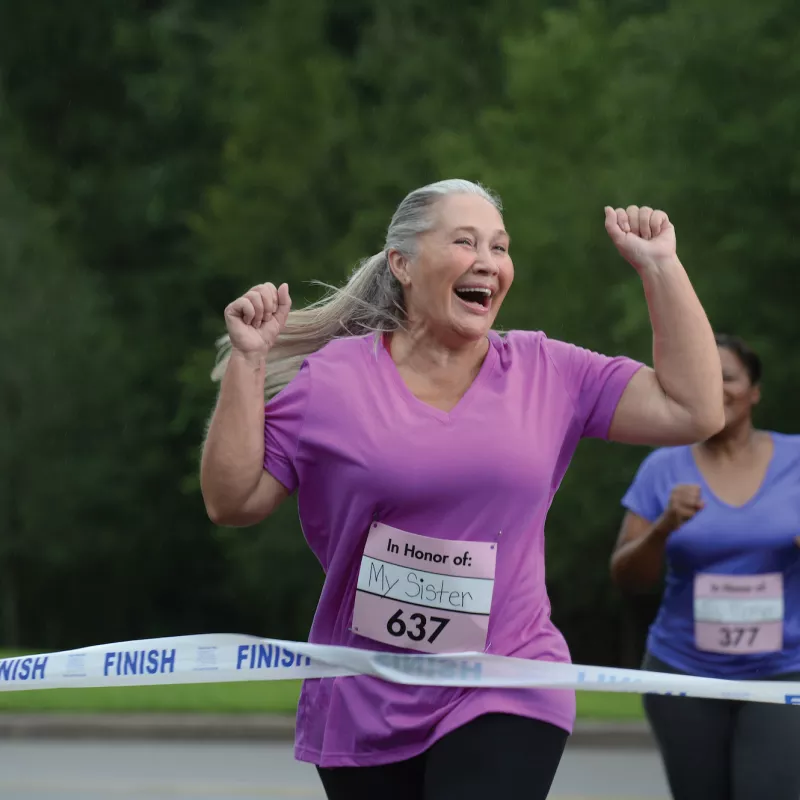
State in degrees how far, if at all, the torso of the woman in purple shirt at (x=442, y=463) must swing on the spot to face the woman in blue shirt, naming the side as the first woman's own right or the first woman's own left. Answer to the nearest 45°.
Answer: approximately 135° to the first woman's own left

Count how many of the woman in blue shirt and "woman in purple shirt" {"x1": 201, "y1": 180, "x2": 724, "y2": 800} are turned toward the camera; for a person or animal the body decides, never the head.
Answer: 2

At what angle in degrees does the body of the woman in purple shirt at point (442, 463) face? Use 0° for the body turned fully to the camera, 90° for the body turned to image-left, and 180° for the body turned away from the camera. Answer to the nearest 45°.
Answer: approximately 0°

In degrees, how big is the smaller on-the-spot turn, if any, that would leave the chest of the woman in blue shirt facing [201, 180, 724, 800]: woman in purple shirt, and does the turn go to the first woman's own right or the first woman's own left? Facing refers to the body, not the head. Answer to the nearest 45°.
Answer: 0° — they already face them

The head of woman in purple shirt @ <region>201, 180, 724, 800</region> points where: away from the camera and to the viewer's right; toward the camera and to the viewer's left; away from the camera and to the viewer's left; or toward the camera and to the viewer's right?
toward the camera and to the viewer's right

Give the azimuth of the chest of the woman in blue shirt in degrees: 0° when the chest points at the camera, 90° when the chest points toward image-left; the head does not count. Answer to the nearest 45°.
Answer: approximately 0°

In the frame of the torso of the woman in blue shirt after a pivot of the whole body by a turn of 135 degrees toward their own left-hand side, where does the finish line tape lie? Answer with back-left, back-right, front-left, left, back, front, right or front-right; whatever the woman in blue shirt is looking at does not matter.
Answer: back
